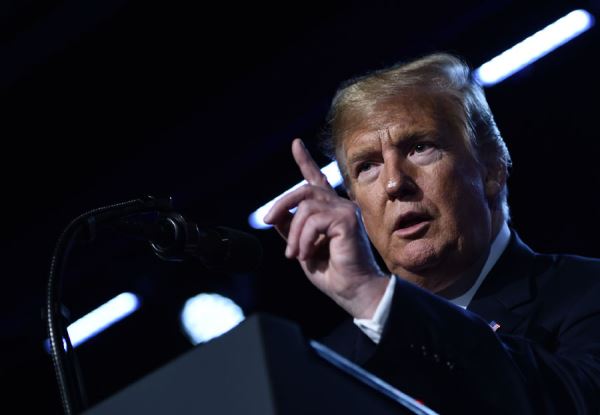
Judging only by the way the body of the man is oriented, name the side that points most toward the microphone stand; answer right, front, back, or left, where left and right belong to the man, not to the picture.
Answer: front

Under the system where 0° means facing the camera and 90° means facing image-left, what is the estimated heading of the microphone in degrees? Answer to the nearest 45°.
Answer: approximately 270°

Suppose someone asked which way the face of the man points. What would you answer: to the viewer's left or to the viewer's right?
to the viewer's left

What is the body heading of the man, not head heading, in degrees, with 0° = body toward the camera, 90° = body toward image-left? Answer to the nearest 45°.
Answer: approximately 45°

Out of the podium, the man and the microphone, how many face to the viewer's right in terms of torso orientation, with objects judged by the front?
1
